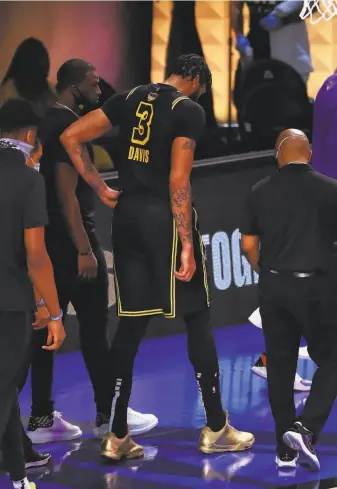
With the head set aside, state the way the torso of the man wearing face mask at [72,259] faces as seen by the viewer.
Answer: to the viewer's right

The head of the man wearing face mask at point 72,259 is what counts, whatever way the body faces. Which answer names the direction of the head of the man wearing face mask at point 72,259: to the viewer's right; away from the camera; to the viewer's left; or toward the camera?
to the viewer's right

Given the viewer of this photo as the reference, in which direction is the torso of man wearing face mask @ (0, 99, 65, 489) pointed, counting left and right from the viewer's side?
facing away from the viewer and to the right of the viewer

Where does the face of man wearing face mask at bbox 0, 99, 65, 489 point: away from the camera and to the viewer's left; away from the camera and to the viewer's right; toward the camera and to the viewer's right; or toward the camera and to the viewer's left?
away from the camera and to the viewer's right

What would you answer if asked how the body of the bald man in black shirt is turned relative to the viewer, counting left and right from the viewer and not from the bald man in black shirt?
facing away from the viewer

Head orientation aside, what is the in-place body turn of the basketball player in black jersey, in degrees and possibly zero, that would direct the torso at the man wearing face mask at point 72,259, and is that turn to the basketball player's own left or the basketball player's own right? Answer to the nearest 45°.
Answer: approximately 90° to the basketball player's own left

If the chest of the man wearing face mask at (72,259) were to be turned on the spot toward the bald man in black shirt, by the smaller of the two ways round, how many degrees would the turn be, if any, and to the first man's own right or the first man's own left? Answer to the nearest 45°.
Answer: approximately 45° to the first man's own right

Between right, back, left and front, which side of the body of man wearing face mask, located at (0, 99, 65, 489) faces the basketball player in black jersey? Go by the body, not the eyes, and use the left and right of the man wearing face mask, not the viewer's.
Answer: front
